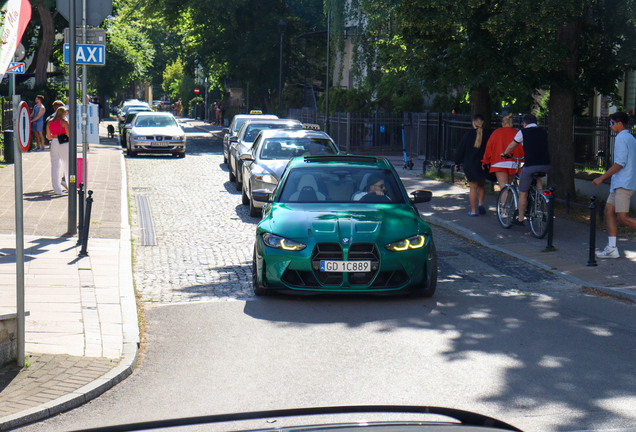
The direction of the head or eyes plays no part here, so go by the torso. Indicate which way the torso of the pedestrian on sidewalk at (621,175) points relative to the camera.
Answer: to the viewer's left

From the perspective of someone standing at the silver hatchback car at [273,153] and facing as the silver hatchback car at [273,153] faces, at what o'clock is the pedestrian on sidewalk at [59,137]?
The pedestrian on sidewalk is roughly at 3 o'clock from the silver hatchback car.

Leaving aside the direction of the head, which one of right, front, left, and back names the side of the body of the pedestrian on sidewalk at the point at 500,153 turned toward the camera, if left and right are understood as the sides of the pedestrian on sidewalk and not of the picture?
back

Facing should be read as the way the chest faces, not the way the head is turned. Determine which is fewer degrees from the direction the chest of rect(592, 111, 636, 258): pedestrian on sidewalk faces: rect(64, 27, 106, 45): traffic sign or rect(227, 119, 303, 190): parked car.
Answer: the traffic sign

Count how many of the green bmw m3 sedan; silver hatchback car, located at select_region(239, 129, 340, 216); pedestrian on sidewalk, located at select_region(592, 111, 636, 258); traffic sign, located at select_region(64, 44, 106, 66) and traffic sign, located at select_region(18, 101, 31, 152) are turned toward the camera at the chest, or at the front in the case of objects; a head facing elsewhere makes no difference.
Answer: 3

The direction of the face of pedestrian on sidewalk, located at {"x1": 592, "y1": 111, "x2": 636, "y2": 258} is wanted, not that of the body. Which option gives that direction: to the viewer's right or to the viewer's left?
to the viewer's left
